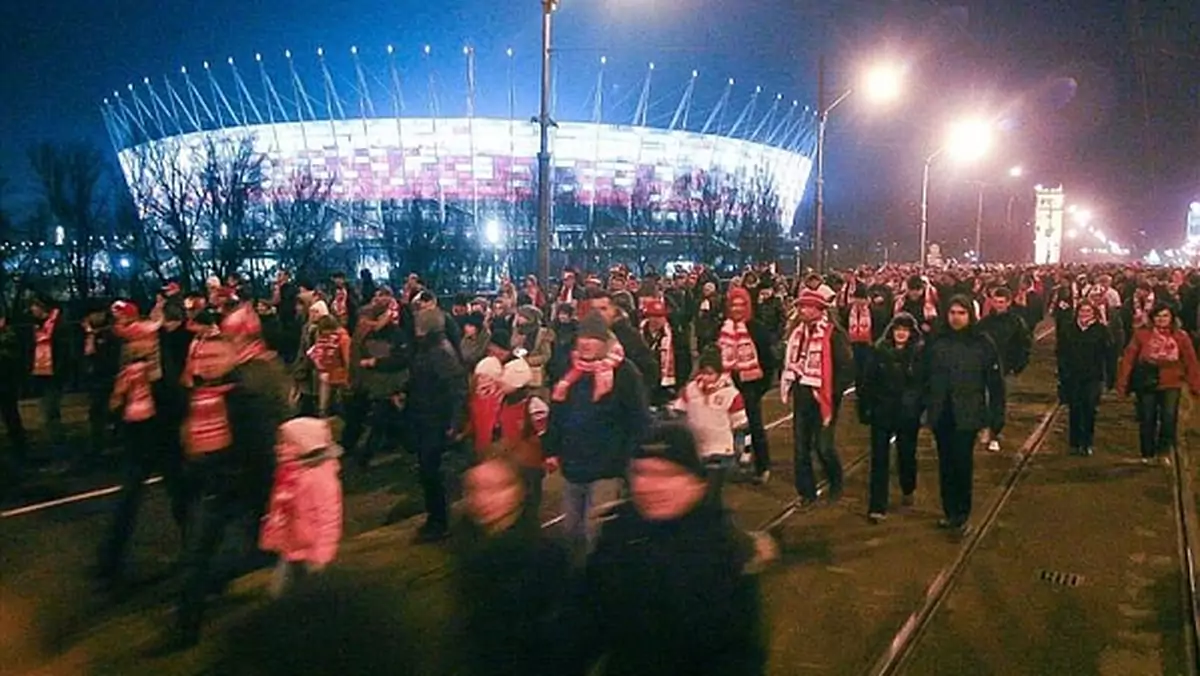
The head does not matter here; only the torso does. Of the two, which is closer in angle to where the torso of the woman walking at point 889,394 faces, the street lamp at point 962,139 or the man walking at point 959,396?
the man walking

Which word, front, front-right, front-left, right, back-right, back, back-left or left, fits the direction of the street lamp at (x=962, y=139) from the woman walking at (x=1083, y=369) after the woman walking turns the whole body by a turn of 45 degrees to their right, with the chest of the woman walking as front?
back-right

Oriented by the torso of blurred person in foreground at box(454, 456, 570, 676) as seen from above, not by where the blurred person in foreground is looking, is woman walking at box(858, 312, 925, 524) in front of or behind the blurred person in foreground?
behind

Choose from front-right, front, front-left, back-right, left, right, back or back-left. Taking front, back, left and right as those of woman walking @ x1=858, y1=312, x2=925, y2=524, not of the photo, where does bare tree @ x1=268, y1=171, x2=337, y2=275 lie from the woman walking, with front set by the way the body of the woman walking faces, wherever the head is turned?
back-right
